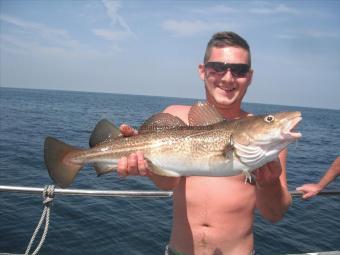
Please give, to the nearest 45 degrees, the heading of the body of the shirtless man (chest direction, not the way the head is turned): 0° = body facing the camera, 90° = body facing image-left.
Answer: approximately 0°

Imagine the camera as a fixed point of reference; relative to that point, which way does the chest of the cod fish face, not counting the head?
to the viewer's right
